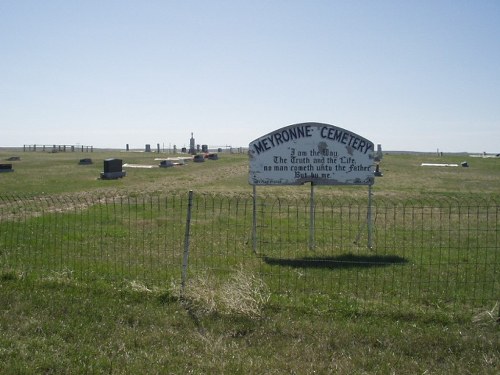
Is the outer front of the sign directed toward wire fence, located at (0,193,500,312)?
yes

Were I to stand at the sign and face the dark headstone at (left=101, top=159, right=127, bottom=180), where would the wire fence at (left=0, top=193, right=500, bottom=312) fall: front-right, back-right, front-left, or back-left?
back-left

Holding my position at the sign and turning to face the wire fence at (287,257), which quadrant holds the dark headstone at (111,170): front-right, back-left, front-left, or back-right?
back-right

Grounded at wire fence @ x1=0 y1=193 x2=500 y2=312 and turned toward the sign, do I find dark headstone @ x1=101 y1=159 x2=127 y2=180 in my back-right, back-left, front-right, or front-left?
front-left

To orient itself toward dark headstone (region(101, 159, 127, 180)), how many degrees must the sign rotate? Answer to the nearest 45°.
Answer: approximately 135° to its right

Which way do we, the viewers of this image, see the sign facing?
facing the viewer

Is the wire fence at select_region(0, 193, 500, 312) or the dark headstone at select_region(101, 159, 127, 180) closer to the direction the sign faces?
the wire fence
